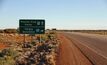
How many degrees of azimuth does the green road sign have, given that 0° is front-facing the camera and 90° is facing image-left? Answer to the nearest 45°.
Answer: approximately 0°
